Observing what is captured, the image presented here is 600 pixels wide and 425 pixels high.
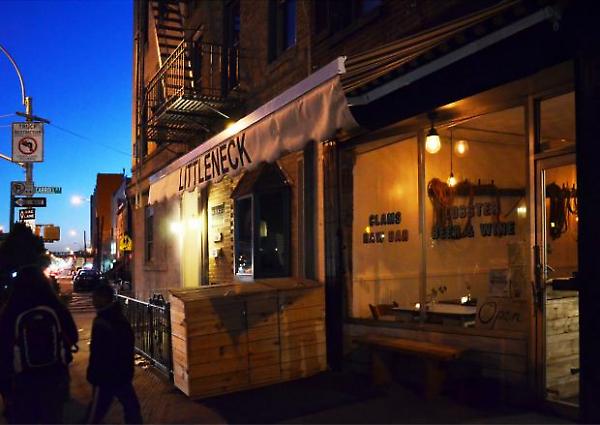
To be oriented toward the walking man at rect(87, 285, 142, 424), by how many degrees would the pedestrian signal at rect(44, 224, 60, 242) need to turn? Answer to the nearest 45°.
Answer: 0° — it already faces them

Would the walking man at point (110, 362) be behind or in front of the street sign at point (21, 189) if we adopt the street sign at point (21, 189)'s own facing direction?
in front

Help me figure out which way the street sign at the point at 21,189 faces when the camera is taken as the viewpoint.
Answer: facing the viewer

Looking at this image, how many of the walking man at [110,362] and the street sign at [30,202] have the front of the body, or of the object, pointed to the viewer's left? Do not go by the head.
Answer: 1

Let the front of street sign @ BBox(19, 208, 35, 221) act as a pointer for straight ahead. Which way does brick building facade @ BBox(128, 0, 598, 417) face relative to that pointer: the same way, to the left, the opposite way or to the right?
to the right

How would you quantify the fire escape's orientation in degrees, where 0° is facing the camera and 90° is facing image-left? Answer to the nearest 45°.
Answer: approximately 45°

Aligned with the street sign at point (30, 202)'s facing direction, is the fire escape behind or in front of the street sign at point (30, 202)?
in front

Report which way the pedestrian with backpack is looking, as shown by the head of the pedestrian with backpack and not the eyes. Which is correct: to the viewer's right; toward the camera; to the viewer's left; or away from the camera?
away from the camera

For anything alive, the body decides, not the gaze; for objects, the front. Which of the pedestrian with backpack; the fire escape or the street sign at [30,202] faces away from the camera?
the pedestrian with backpack

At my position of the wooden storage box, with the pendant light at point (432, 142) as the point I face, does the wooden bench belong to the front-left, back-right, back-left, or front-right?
front-right

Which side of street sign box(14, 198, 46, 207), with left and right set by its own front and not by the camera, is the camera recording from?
front

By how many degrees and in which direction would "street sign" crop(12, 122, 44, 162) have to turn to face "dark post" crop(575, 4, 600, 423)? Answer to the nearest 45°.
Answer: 0° — it already faces it

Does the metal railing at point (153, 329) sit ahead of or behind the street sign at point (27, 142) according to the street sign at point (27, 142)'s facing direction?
ahead
